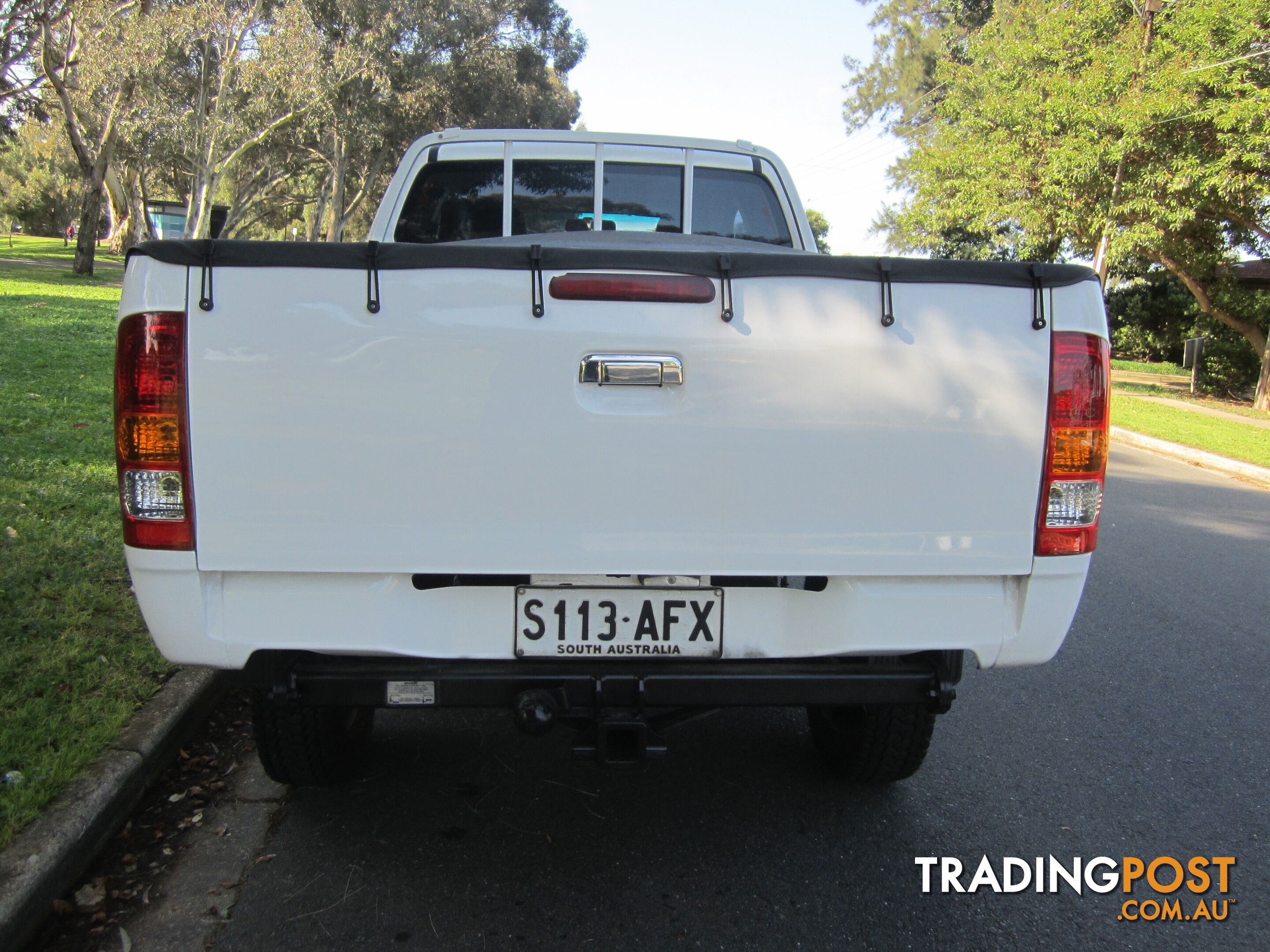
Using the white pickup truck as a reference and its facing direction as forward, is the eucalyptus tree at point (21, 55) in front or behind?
in front

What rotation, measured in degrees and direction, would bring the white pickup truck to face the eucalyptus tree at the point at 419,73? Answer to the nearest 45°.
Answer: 0° — it already faces it

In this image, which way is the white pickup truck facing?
away from the camera

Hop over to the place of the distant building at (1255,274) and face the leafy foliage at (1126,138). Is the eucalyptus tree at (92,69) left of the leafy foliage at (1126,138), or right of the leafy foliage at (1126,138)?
right

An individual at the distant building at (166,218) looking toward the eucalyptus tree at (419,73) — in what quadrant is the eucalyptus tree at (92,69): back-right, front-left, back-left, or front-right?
front-right

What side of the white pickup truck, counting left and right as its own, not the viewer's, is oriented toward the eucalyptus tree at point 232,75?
front

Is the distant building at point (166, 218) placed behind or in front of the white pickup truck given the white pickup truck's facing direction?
in front
